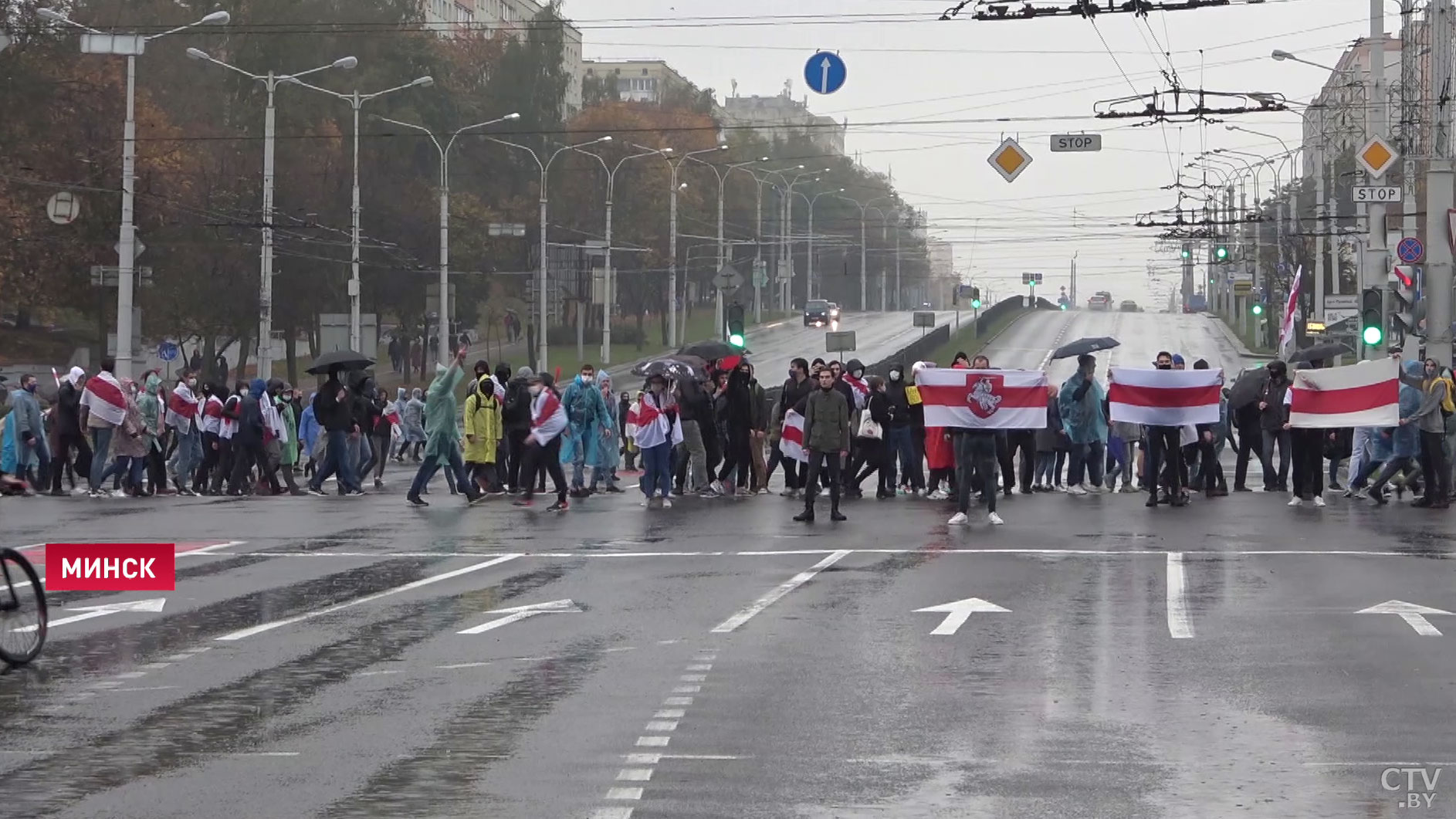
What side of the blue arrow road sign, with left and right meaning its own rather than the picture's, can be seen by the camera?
front

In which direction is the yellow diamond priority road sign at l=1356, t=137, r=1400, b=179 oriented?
toward the camera

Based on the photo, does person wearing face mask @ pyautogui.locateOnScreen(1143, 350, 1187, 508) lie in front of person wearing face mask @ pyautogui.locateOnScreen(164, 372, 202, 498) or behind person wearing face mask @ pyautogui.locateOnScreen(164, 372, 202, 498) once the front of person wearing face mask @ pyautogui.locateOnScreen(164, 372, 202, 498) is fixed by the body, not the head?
in front

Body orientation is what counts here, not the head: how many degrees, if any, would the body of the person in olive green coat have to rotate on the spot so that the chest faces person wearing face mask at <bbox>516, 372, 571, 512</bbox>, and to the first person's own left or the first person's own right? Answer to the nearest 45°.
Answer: approximately 135° to the first person's own right

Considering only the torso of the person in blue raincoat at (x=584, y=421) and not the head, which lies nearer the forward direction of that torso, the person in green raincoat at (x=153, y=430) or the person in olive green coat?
the person in olive green coat

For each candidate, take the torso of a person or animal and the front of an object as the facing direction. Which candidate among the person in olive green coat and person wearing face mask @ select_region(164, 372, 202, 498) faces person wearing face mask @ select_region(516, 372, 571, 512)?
person wearing face mask @ select_region(164, 372, 202, 498)

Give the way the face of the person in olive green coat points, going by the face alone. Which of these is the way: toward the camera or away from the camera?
toward the camera

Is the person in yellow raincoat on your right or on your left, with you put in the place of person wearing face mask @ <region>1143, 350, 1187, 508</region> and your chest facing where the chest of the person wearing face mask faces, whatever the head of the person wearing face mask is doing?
on your right

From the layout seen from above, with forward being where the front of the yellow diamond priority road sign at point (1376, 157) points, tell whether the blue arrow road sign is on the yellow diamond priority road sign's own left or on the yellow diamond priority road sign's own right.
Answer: on the yellow diamond priority road sign's own right

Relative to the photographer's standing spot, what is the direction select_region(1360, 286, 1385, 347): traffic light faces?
facing the viewer

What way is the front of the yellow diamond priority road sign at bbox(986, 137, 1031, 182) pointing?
toward the camera

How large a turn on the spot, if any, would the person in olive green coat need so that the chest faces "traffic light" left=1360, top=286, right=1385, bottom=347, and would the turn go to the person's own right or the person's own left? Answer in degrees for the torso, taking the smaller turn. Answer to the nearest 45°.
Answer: approximately 135° to the person's own left
